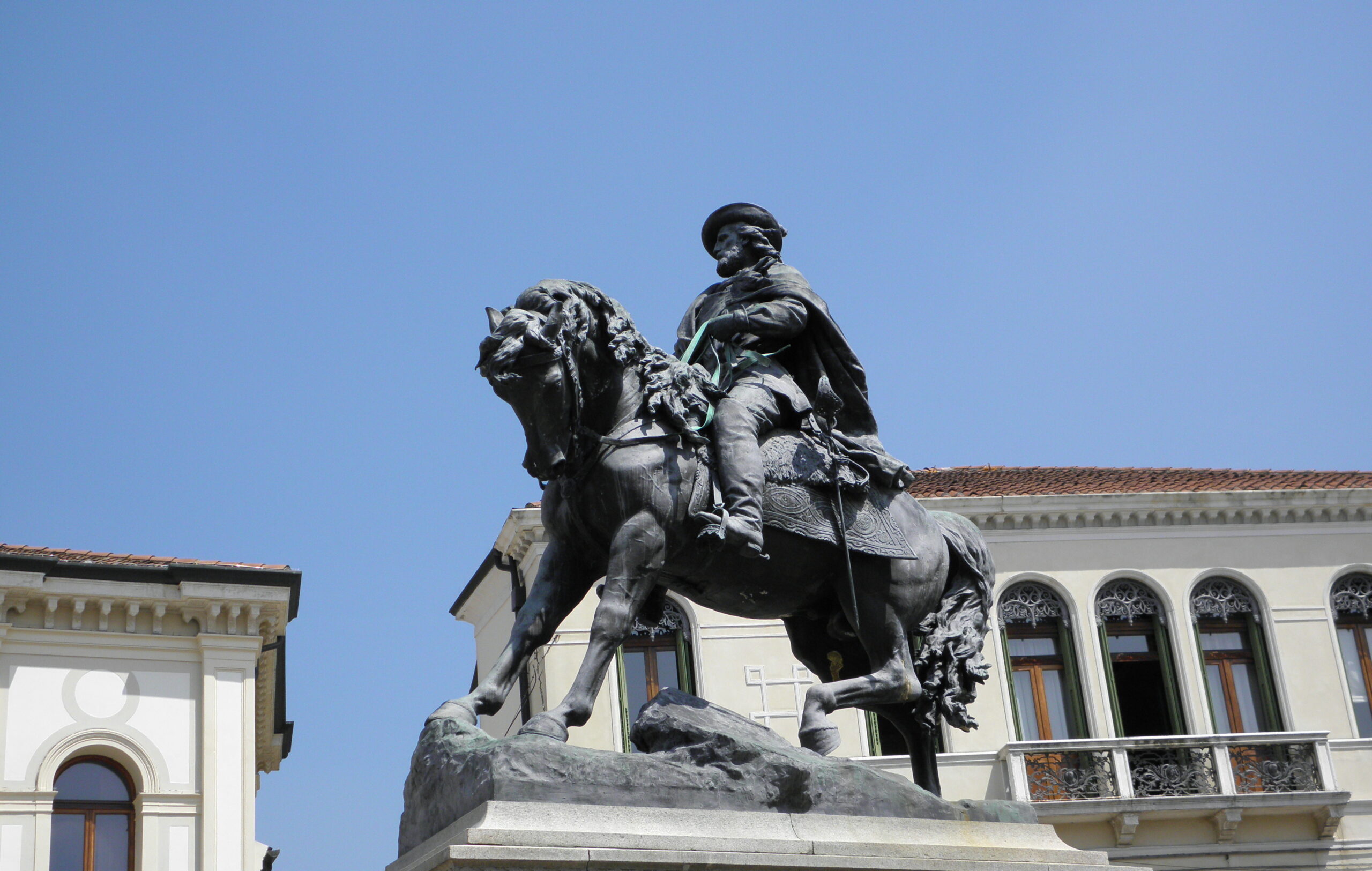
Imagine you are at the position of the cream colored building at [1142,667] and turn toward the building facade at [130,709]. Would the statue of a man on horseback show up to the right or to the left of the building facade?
left

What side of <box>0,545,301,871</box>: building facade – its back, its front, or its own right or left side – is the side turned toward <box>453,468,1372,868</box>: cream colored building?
left

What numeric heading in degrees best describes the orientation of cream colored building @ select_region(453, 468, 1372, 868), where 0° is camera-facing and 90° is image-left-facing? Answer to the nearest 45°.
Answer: approximately 0°

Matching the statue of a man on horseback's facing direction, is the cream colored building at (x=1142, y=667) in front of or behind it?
behind

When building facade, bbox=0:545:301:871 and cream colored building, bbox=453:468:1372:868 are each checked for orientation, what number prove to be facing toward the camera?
2

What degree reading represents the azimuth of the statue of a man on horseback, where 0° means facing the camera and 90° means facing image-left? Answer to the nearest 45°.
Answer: approximately 45°

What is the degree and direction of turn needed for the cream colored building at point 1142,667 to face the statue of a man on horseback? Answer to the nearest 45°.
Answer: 0° — it already faces it
